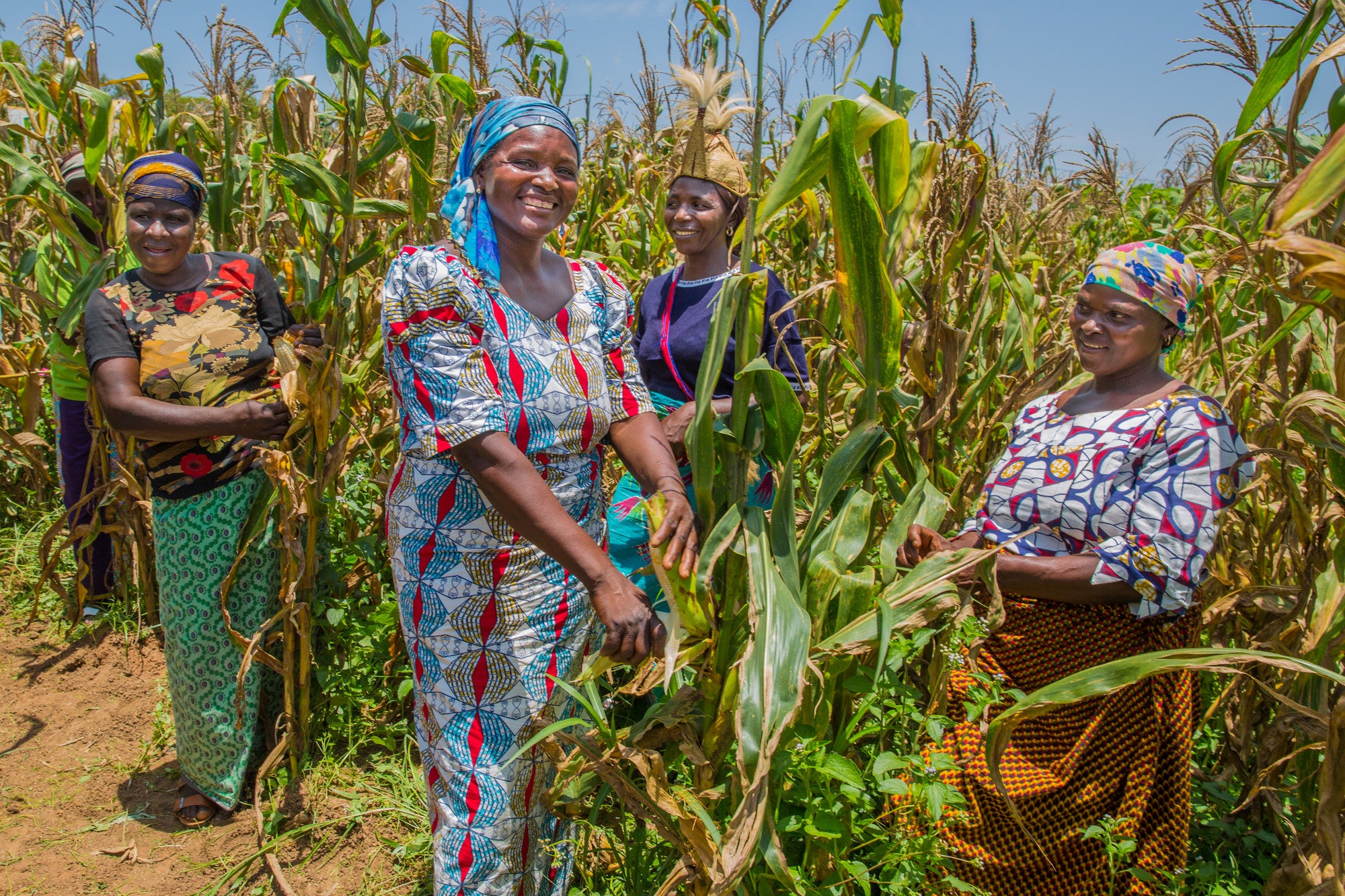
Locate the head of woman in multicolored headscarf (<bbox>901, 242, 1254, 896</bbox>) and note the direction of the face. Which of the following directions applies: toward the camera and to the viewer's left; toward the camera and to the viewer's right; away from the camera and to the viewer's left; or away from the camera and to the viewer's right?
toward the camera and to the viewer's left

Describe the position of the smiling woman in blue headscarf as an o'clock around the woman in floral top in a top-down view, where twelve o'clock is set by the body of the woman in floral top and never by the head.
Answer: The smiling woman in blue headscarf is roughly at 11 o'clock from the woman in floral top.

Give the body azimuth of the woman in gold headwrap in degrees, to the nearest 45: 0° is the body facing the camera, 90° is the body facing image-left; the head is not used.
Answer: approximately 45°

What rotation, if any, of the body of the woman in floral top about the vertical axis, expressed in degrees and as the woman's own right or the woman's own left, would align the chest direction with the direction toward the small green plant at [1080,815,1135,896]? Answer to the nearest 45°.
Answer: approximately 45° to the woman's own left

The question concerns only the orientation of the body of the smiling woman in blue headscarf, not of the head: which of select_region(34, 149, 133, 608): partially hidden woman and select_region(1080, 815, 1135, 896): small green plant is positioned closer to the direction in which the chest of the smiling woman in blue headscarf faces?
the small green plant

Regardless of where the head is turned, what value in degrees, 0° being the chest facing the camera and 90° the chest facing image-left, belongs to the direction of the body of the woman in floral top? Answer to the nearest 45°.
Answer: approximately 0°

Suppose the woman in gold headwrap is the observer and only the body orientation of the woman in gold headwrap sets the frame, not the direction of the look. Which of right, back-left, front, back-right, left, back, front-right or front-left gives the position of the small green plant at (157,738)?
front-right

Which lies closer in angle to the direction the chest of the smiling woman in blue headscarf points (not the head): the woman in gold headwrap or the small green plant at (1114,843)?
the small green plant

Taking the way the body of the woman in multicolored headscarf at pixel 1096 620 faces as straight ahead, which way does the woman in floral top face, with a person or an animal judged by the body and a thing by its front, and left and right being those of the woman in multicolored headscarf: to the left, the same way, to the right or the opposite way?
to the left
